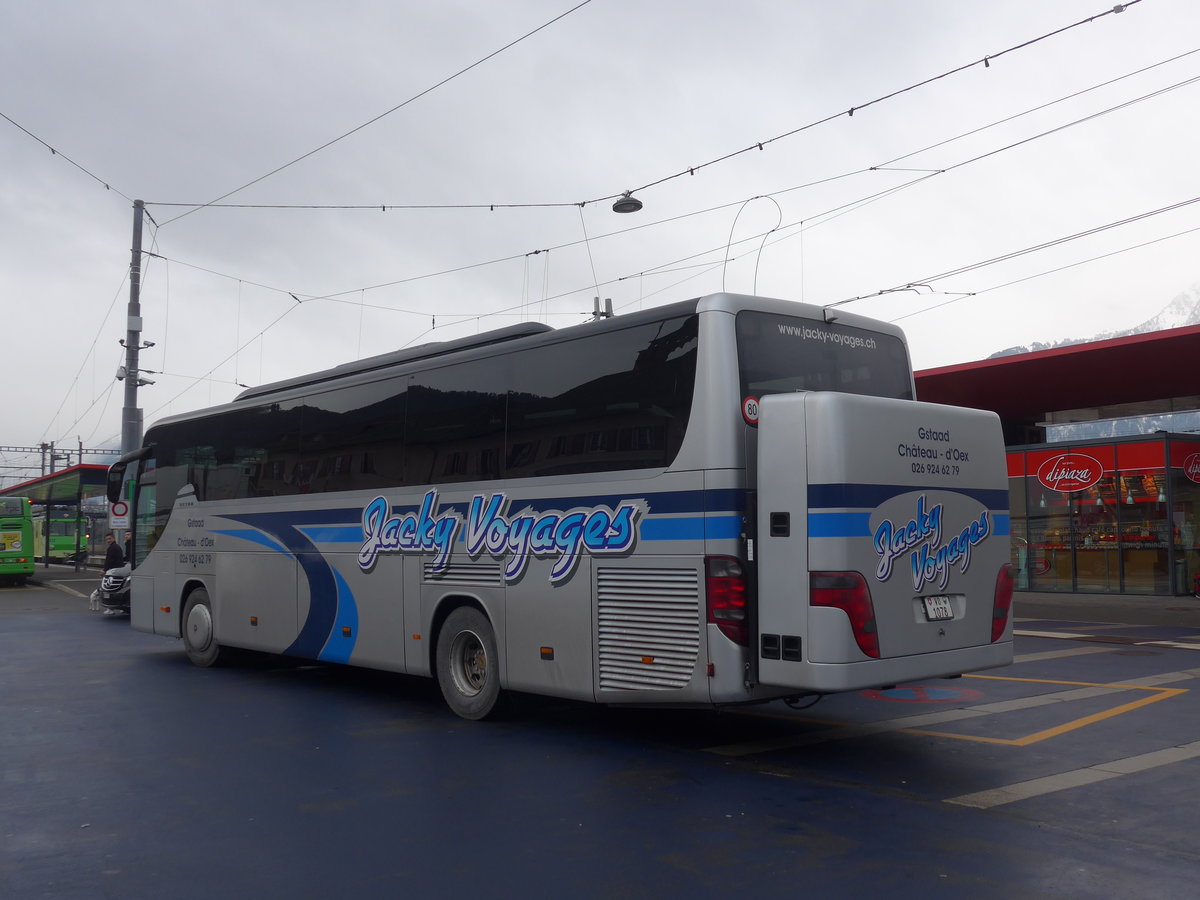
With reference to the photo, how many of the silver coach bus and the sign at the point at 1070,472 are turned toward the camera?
1

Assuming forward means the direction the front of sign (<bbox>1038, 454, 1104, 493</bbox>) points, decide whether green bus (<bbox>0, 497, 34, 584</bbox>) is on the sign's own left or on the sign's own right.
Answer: on the sign's own right

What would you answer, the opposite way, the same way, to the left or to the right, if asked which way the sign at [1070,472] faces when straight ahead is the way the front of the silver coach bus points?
to the left

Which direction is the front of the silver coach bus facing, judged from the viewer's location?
facing away from the viewer and to the left of the viewer

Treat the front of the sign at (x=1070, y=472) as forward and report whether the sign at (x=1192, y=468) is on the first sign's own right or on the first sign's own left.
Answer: on the first sign's own left

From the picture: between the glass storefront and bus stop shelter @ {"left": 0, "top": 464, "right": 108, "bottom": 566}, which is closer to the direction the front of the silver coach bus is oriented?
the bus stop shelter

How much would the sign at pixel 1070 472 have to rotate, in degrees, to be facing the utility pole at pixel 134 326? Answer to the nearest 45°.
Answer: approximately 45° to its right

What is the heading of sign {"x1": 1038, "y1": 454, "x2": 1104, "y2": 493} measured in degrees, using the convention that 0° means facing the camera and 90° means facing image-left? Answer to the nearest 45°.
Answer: approximately 0°

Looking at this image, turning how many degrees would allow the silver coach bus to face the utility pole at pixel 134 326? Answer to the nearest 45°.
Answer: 0° — it already faces it

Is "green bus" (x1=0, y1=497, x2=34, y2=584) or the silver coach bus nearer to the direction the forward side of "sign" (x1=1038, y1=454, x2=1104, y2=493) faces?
the silver coach bus

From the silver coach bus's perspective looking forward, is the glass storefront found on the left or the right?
on its right
